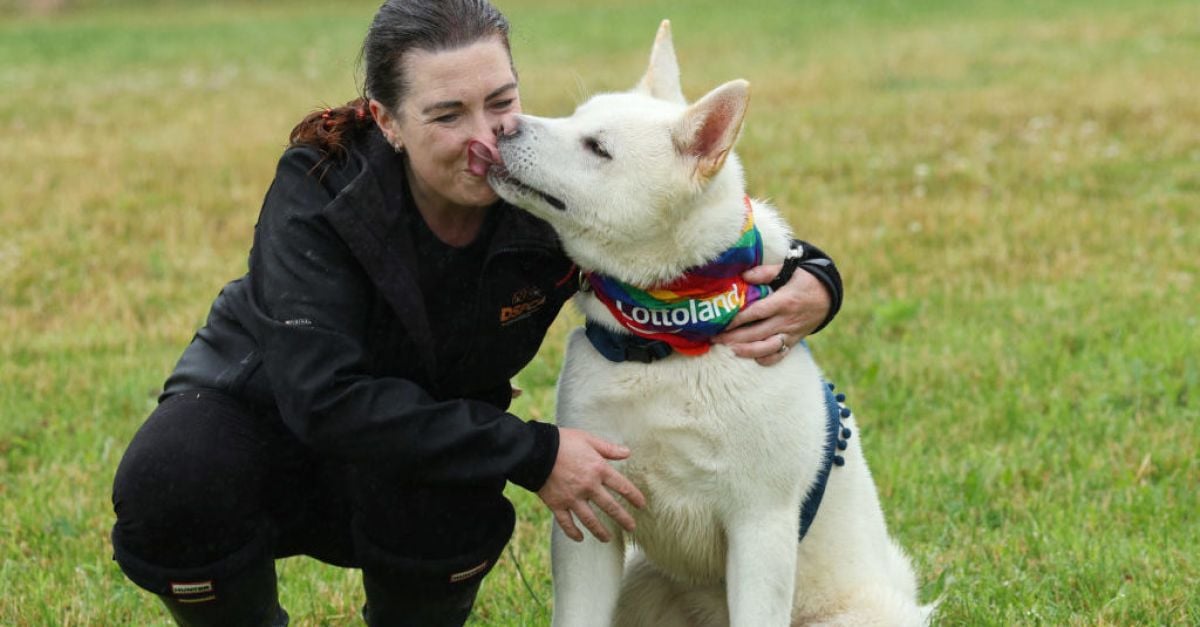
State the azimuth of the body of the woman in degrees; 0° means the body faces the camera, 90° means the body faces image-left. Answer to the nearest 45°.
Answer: approximately 315°

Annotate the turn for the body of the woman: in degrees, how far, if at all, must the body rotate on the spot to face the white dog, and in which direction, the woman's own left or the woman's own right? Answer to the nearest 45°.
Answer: approximately 45° to the woman's own left

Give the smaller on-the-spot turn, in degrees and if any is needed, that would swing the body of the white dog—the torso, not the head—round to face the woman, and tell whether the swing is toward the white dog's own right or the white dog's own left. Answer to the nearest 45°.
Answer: approximately 45° to the white dog's own right
